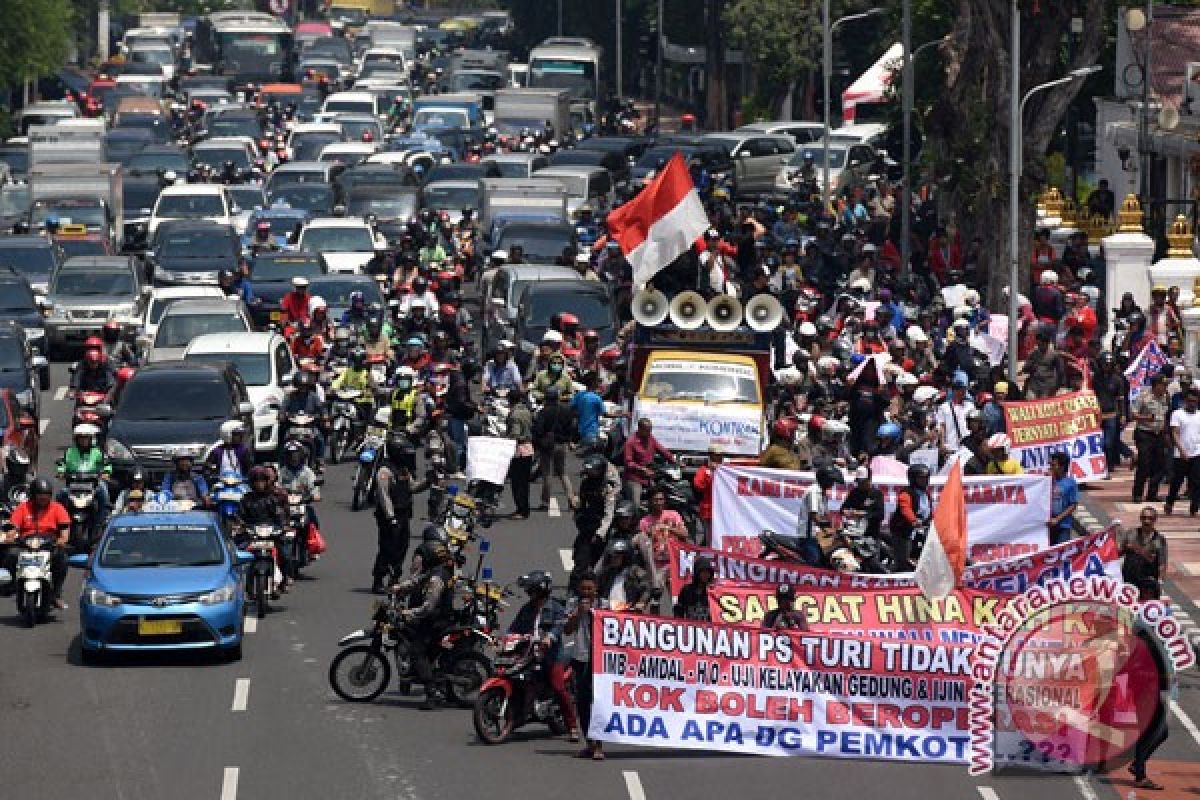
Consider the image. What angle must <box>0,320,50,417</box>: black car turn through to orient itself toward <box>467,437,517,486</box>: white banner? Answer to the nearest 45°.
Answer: approximately 45° to its left

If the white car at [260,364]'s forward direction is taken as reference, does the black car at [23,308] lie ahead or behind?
behind

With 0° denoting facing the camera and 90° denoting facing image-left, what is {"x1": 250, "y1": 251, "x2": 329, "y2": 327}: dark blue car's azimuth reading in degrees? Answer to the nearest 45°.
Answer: approximately 0°

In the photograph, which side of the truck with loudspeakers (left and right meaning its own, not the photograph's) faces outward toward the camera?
front

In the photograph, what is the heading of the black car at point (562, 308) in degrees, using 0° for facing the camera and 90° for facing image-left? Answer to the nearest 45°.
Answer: approximately 0°

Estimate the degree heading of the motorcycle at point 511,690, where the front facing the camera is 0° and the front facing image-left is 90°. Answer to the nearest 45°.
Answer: approximately 45°

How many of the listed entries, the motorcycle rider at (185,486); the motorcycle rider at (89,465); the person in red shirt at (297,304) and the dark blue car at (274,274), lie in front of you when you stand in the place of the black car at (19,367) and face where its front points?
2

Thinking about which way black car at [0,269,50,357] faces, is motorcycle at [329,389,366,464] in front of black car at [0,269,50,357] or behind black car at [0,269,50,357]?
in front

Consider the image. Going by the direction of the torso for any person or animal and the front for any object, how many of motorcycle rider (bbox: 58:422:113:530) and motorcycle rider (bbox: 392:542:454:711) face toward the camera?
1
